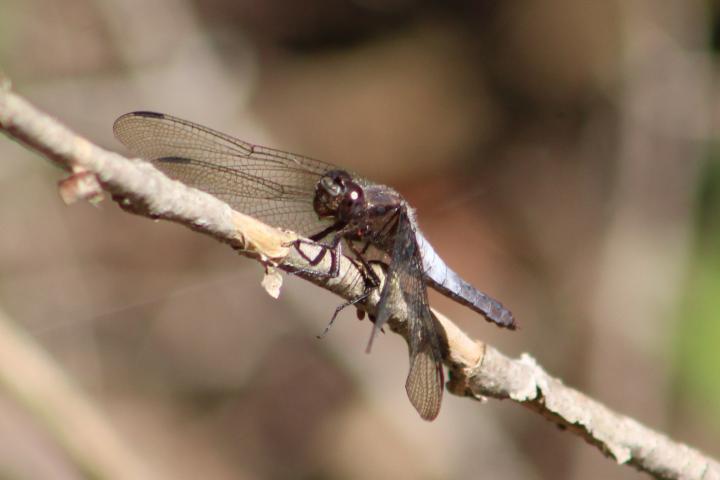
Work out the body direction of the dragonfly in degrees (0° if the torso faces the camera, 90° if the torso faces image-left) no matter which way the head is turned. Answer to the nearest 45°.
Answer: approximately 45°
